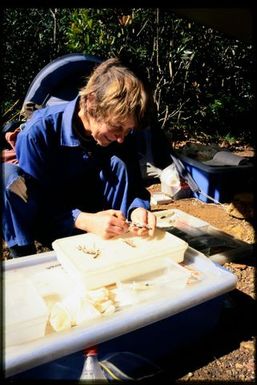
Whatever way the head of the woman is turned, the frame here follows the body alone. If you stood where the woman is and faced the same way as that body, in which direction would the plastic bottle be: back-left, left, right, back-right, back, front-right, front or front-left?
front-right

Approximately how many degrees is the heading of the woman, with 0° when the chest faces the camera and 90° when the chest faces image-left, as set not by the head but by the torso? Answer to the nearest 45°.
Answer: approximately 315°
